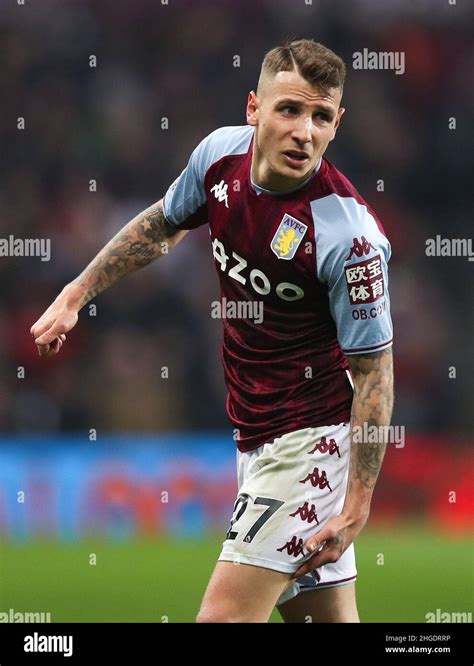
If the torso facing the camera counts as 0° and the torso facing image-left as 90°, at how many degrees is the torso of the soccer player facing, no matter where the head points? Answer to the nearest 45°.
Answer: approximately 45°
